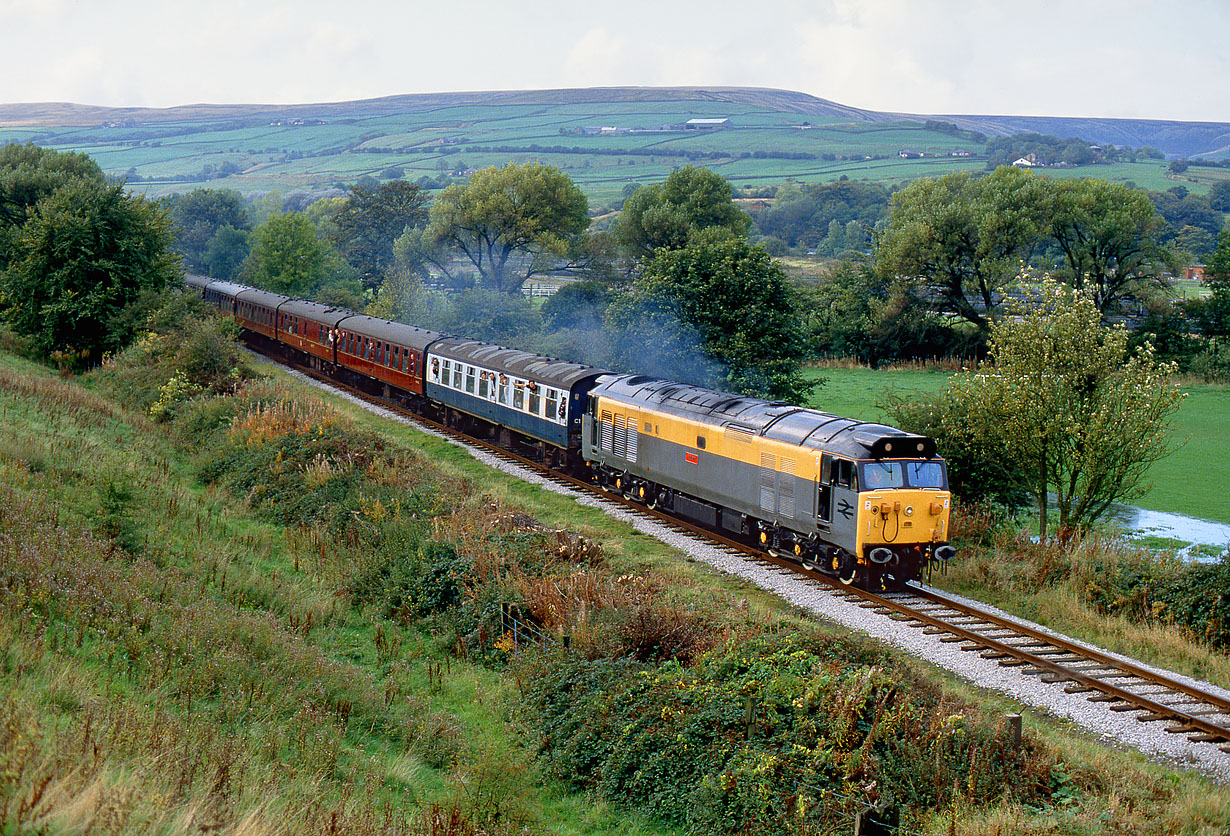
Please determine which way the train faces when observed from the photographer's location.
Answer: facing the viewer and to the right of the viewer

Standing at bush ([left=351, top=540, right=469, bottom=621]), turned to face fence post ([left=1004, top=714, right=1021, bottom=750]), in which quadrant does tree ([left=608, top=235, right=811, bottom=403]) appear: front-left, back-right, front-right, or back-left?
back-left

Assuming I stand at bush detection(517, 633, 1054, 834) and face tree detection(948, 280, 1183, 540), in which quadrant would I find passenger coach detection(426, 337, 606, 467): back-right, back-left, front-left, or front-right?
front-left

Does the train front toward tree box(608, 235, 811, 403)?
no

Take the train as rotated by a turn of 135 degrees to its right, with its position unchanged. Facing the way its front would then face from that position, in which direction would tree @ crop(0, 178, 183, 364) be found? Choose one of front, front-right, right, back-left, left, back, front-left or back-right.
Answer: front-right

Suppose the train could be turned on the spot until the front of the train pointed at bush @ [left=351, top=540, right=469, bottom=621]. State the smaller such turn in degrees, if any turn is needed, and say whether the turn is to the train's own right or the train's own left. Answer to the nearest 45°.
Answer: approximately 90° to the train's own right

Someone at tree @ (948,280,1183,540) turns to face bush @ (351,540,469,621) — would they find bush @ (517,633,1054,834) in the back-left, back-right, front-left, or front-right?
front-left

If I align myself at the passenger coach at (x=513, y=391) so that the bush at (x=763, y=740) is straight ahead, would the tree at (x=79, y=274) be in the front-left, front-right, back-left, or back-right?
back-right

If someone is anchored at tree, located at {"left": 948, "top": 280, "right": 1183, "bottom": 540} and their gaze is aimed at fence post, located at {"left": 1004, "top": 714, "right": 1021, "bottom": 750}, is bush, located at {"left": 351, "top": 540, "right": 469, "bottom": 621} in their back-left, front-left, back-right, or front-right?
front-right

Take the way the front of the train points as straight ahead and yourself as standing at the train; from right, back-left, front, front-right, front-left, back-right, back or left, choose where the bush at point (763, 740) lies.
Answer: front-right
